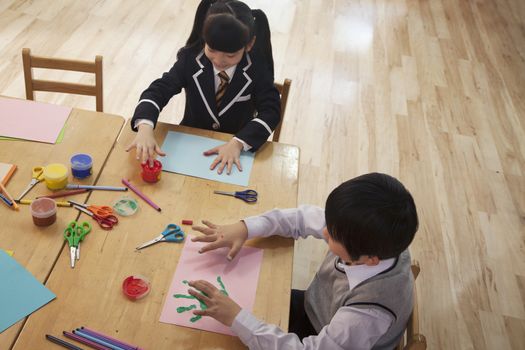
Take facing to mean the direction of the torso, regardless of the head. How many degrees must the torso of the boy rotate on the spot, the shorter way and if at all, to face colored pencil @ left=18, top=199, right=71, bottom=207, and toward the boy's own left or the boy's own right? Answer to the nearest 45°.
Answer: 0° — they already face it

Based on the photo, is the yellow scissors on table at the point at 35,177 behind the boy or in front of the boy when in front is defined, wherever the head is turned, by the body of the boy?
in front

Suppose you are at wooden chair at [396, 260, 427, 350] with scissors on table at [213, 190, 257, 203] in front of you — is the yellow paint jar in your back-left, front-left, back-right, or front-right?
front-left

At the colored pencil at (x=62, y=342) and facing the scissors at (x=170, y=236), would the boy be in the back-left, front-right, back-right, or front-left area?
front-right

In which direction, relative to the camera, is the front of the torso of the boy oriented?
to the viewer's left

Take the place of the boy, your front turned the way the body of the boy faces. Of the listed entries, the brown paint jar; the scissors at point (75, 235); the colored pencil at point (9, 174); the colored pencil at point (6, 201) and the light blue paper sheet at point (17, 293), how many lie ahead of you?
5

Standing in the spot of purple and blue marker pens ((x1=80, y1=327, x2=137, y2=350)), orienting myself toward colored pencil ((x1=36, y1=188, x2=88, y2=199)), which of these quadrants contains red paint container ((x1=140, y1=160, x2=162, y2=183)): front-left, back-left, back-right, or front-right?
front-right

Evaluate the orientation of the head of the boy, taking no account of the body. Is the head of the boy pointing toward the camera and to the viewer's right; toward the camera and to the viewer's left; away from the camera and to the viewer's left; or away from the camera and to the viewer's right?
away from the camera and to the viewer's left

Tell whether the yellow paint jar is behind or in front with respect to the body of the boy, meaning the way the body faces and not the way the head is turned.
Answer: in front

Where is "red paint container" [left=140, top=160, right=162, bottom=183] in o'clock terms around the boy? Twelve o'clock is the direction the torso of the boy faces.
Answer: The red paint container is roughly at 1 o'clock from the boy.

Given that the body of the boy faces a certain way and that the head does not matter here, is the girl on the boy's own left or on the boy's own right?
on the boy's own right

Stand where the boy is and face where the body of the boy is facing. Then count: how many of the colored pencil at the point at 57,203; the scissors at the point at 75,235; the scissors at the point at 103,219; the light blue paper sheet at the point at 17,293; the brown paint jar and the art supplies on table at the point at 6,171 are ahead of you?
6

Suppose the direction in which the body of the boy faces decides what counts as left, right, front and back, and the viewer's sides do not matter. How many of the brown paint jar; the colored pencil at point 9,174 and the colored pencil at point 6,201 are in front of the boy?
3

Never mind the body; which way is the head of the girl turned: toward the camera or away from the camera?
toward the camera

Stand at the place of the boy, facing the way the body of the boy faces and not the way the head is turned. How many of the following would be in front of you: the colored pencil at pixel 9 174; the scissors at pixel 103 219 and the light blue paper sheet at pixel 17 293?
3
